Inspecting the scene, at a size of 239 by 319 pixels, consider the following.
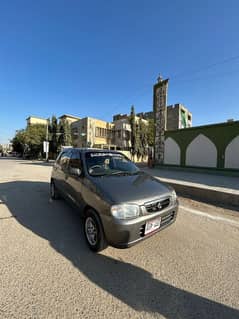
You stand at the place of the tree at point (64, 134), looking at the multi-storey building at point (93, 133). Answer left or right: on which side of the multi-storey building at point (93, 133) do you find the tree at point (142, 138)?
right

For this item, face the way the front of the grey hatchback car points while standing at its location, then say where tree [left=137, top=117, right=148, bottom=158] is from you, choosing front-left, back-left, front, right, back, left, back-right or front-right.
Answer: back-left

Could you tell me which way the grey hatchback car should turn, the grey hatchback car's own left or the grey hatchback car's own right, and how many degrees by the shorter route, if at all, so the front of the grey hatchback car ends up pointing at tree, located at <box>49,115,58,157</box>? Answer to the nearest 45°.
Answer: approximately 135° to the grey hatchback car's own left

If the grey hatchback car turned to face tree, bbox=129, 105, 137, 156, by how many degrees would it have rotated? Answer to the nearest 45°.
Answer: approximately 135° to its left

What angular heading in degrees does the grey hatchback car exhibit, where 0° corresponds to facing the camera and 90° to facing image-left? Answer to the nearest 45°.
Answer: approximately 315°

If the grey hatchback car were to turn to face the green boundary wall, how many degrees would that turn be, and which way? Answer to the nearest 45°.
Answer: approximately 90° to its left

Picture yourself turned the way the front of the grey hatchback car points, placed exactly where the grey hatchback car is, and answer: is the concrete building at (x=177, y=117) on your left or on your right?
on your left

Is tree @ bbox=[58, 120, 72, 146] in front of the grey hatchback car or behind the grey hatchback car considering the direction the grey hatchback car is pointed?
behind

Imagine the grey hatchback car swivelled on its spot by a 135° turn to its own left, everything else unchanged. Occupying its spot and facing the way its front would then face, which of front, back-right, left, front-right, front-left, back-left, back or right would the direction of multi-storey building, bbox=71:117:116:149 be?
front
